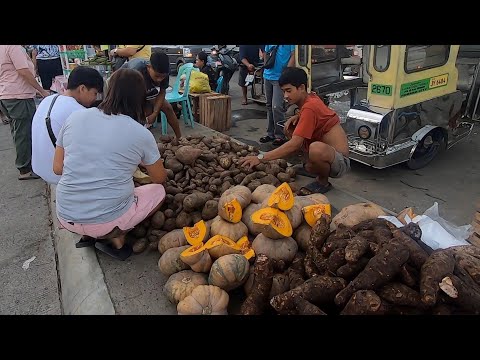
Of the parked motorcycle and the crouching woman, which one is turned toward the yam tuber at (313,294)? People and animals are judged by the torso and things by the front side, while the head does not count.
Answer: the parked motorcycle

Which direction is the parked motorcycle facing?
toward the camera

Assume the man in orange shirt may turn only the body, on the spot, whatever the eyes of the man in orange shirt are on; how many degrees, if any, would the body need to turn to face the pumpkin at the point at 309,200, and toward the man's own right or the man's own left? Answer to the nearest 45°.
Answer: approximately 90° to the man's own left

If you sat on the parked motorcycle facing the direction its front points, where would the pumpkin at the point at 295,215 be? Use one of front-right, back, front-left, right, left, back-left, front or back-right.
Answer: front

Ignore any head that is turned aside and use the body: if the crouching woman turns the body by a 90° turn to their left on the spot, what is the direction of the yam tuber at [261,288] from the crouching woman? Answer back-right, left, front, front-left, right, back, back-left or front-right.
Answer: back

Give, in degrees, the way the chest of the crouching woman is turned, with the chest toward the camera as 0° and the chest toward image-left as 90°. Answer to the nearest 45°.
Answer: approximately 225°

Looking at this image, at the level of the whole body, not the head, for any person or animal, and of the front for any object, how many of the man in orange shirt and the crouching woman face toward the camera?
0

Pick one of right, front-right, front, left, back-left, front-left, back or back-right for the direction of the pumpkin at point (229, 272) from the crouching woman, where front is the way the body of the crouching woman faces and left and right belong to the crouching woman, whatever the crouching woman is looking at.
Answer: right

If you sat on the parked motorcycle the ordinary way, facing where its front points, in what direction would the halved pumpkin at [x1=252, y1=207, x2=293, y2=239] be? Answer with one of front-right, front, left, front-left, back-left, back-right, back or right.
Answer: front

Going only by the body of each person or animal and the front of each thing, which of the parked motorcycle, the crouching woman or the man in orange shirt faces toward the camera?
the parked motorcycle

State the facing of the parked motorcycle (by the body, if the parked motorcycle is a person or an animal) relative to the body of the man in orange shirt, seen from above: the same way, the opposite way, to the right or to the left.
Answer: to the left

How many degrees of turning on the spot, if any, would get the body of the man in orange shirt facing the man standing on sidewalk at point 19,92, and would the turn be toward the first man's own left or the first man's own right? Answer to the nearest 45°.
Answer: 0° — they already face them

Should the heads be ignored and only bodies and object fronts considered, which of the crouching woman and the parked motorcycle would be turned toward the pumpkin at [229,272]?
the parked motorcycle

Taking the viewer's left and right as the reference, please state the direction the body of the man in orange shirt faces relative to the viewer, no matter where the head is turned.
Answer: facing to the left of the viewer

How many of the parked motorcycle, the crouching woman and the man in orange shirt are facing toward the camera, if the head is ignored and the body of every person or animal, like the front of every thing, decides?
1

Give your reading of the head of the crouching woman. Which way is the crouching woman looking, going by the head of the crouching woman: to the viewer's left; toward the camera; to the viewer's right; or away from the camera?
away from the camera

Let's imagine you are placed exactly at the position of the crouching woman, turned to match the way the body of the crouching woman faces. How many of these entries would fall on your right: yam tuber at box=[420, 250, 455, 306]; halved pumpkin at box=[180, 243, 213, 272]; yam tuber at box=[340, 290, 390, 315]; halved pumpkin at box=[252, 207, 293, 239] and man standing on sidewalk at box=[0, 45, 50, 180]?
4
